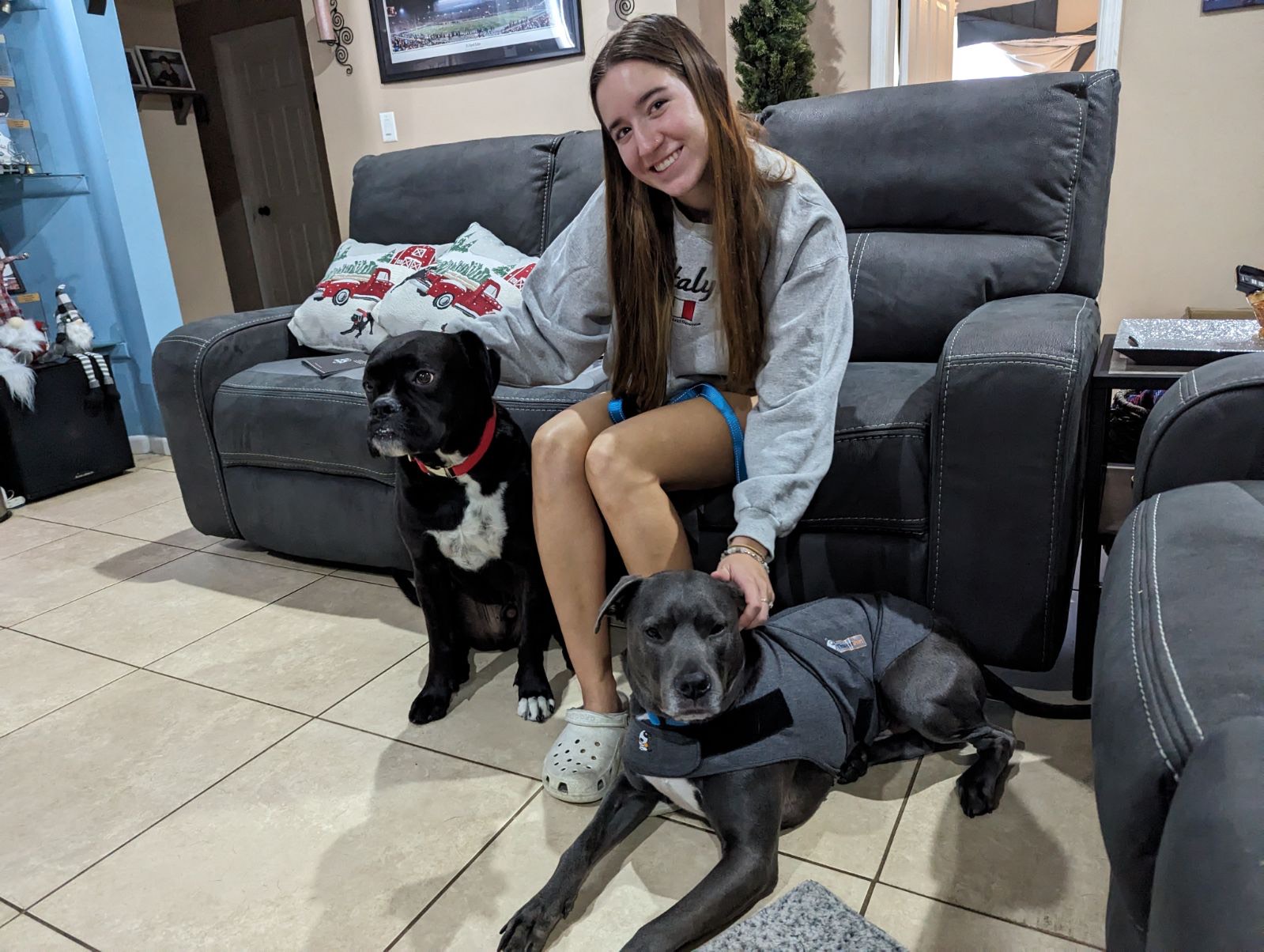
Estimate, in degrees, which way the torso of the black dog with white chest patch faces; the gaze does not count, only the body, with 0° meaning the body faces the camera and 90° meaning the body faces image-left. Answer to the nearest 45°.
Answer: approximately 0°

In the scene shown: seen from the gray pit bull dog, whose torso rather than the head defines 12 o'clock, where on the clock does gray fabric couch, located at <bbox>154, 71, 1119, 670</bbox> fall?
The gray fabric couch is roughly at 5 o'clock from the gray pit bull dog.

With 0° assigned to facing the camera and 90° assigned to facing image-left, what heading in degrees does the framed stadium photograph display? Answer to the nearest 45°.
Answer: approximately 0°

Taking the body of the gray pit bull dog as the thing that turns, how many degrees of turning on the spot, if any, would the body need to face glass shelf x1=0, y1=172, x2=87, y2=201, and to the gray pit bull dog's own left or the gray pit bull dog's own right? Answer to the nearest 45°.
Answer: approximately 90° to the gray pit bull dog's own right

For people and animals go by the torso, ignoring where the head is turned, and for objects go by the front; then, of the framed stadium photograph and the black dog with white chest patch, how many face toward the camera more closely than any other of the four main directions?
2

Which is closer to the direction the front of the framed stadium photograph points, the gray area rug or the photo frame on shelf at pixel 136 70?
the gray area rug

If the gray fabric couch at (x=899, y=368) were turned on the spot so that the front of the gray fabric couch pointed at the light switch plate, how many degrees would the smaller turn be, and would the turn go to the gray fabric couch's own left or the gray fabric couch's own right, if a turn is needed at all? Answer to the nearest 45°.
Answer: approximately 90° to the gray fabric couch's own right

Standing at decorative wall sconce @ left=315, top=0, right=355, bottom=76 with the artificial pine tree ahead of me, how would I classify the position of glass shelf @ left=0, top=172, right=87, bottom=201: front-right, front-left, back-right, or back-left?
back-right

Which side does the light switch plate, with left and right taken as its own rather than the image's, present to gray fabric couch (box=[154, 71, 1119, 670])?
front

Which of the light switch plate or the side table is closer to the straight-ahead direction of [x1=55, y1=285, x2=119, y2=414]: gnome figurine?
the side table

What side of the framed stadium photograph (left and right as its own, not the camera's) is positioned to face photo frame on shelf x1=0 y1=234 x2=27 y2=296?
right
